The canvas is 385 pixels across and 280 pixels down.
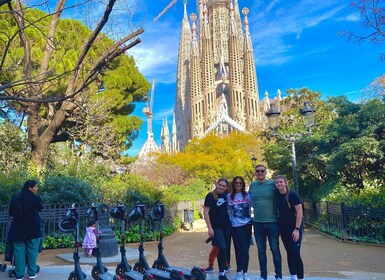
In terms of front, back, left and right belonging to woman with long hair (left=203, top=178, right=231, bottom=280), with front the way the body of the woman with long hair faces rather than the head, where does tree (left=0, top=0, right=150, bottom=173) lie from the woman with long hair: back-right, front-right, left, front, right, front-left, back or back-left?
back

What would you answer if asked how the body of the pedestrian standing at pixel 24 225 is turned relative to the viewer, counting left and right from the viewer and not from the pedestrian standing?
facing away from the viewer and to the right of the viewer

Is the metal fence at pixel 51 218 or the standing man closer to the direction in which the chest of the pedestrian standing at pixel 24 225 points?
the metal fence
